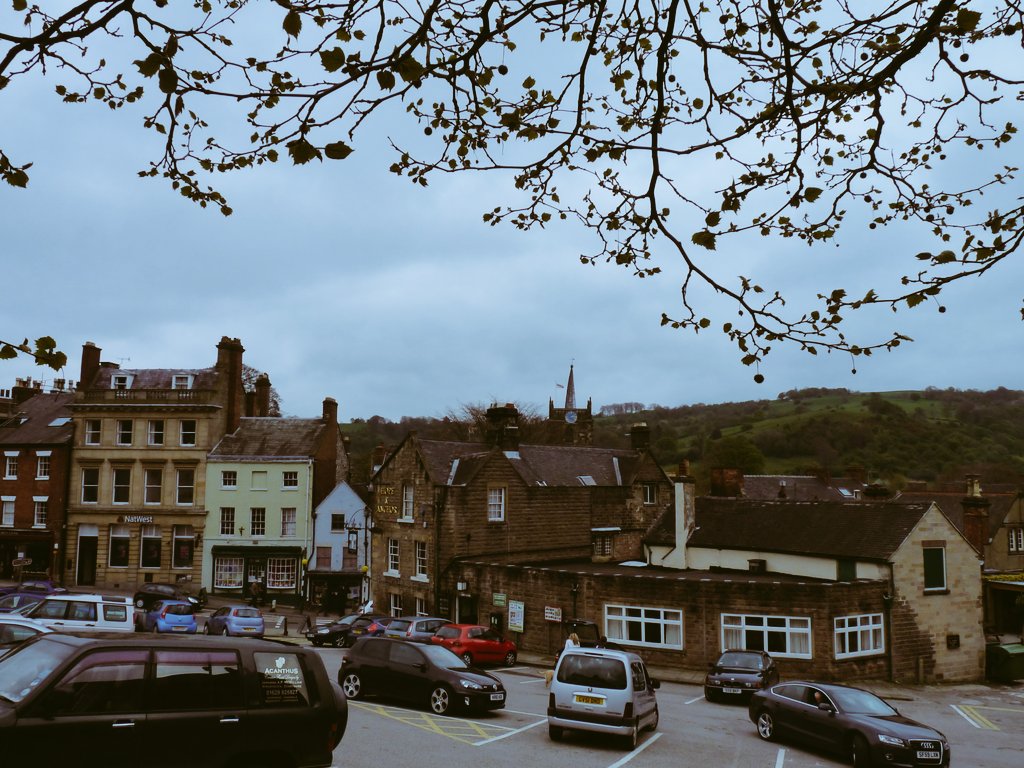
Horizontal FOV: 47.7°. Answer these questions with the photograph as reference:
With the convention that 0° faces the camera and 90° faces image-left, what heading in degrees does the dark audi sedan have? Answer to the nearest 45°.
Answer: approximately 315°

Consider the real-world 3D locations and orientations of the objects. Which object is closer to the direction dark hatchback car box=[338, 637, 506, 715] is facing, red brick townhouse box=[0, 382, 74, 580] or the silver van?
the silver van

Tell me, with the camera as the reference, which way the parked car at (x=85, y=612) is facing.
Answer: facing to the left of the viewer

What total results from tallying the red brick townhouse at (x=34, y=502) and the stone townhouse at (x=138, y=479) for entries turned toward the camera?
2

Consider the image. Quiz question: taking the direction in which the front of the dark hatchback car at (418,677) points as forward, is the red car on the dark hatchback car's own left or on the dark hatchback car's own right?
on the dark hatchback car's own left

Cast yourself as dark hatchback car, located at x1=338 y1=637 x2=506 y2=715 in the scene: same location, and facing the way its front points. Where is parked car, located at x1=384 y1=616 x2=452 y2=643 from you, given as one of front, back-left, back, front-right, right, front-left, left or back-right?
back-left

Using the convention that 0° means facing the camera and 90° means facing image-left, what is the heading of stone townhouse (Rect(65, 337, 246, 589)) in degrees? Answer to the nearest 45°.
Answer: approximately 0°

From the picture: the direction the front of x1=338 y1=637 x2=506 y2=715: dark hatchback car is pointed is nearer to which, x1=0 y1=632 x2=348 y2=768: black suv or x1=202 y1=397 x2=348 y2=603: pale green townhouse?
the black suv

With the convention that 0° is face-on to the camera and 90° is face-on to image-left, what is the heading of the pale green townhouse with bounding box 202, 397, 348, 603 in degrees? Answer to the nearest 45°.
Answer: approximately 0°

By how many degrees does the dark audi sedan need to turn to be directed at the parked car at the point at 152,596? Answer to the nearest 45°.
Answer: approximately 180°
